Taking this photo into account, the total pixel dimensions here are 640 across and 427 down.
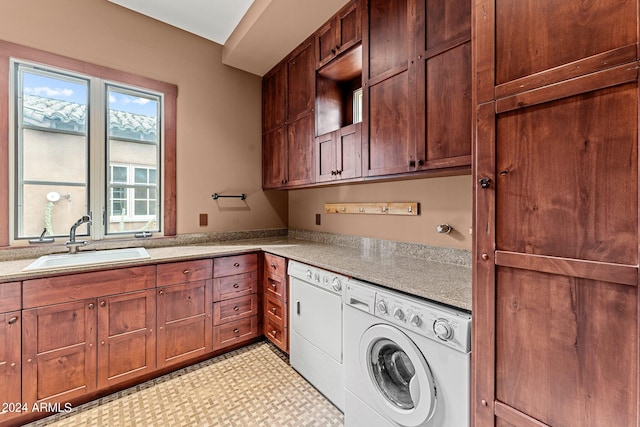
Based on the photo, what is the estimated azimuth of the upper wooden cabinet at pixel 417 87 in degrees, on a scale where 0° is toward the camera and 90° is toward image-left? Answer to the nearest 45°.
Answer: approximately 45°

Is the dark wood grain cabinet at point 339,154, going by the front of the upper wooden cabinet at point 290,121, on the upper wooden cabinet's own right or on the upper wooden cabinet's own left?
on the upper wooden cabinet's own left

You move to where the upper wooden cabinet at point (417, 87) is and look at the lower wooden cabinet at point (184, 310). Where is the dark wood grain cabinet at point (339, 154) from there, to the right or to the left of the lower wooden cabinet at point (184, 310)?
right

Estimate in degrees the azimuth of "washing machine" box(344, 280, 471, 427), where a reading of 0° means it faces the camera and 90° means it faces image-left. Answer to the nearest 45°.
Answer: approximately 45°

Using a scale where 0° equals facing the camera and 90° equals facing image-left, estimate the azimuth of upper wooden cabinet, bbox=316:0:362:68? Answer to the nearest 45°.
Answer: approximately 45°

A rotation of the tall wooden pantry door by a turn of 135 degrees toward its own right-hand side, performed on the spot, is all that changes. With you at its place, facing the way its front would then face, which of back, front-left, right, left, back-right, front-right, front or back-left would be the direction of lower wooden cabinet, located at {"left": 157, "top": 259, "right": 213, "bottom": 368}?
left

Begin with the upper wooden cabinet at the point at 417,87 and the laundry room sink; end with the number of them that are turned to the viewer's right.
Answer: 0

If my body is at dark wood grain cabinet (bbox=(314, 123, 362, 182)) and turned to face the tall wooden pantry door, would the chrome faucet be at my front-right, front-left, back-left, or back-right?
back-right
